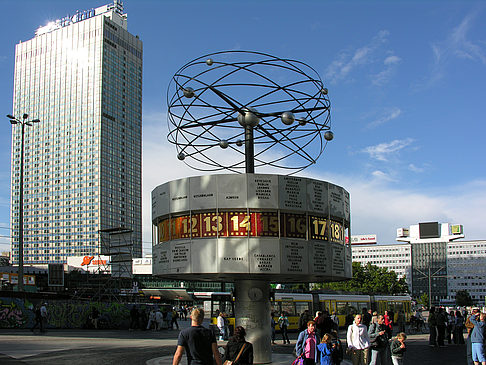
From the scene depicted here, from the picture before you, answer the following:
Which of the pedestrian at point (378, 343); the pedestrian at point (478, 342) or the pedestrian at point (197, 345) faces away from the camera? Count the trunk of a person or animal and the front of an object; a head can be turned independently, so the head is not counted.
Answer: the pedestrian at point (197, 345)

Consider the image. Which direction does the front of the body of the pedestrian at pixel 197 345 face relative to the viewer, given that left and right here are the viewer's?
facing away from the viewer

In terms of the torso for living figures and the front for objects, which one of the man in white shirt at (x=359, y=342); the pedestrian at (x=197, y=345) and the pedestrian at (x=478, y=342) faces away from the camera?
the pedestrian at (x=197, y=345)

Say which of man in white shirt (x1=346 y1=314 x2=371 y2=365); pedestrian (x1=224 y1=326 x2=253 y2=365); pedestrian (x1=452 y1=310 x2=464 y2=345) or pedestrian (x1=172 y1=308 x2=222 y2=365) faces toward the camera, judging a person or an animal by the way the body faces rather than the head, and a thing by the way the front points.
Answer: the man in white shirt

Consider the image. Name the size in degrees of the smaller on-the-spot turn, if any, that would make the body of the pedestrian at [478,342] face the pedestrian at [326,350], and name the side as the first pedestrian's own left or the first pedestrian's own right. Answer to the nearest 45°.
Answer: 0° — they already face them

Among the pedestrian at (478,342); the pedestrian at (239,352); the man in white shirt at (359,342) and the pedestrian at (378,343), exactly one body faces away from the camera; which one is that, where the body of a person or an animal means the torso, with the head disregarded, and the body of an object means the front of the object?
the pedestrian at (239,352)

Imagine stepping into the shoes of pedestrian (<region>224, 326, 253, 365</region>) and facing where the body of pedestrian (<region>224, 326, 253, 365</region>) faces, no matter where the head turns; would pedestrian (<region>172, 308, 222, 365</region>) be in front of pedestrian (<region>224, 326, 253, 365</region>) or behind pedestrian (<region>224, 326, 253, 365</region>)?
behind

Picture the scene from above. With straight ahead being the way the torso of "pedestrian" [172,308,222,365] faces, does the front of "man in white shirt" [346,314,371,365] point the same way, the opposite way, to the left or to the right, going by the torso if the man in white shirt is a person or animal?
the opposite way

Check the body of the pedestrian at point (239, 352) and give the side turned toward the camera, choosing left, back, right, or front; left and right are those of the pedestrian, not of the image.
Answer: back
